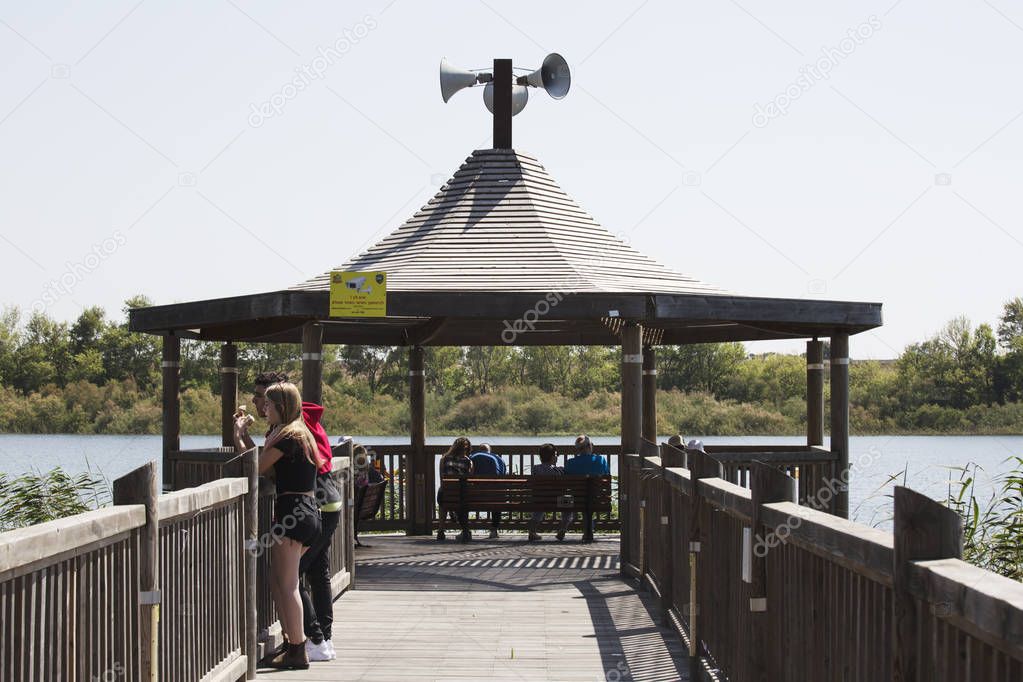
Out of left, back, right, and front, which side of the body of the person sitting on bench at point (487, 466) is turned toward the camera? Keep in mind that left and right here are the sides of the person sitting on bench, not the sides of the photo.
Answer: back

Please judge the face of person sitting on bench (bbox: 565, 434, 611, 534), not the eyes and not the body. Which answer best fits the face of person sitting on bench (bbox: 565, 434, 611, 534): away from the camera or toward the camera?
away from the camera

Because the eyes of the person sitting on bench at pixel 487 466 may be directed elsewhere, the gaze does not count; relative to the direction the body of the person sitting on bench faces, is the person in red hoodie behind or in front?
behind

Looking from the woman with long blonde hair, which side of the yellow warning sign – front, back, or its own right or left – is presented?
front

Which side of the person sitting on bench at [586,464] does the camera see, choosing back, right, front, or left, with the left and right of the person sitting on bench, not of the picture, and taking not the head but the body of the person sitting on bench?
back

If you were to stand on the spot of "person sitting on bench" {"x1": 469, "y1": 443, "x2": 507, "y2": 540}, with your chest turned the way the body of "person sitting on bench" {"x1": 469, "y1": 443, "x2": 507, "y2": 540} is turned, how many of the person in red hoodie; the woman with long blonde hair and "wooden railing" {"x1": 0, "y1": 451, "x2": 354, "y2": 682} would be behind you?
3

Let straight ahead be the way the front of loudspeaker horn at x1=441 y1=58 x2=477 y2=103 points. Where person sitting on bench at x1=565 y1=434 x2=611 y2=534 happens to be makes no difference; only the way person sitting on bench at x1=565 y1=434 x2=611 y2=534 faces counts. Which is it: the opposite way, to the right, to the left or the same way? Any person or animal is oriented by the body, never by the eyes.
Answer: to the right

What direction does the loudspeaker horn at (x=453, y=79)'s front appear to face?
to the viewer's left

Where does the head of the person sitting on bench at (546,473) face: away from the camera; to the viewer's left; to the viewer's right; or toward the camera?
away from the camera

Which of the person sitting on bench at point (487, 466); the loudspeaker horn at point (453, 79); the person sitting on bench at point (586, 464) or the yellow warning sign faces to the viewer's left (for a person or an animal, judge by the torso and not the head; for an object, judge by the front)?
the loudspeaker horn

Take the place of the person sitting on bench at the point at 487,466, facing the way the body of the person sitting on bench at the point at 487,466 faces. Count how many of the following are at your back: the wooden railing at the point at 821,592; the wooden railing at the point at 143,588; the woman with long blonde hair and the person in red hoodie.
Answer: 4

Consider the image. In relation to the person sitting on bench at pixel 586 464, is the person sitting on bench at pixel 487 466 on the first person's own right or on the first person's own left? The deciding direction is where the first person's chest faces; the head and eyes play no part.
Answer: on the first person's own left

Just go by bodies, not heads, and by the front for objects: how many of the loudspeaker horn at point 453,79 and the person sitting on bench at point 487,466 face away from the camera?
1

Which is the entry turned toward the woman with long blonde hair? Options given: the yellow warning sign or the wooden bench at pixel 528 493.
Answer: the yellow warning sign

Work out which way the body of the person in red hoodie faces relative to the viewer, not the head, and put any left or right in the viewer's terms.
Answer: facing to the left of the viewer
